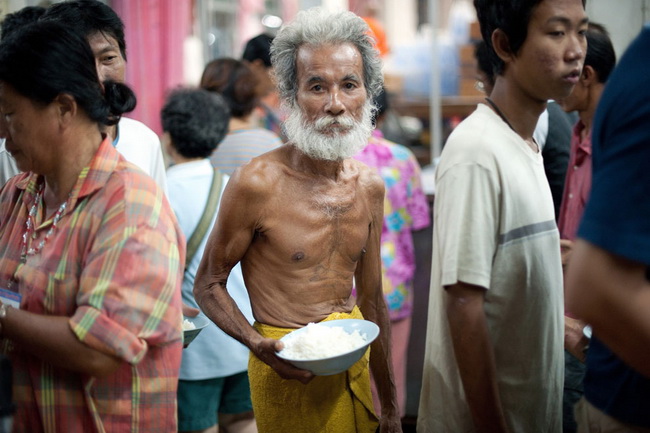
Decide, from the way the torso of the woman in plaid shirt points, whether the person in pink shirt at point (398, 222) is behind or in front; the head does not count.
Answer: behind

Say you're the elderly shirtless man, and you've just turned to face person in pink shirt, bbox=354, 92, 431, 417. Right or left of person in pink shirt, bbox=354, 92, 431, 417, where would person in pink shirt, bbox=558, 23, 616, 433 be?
right
